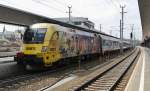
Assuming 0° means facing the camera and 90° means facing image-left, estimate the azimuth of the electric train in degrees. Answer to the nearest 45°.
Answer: approximately 45°
